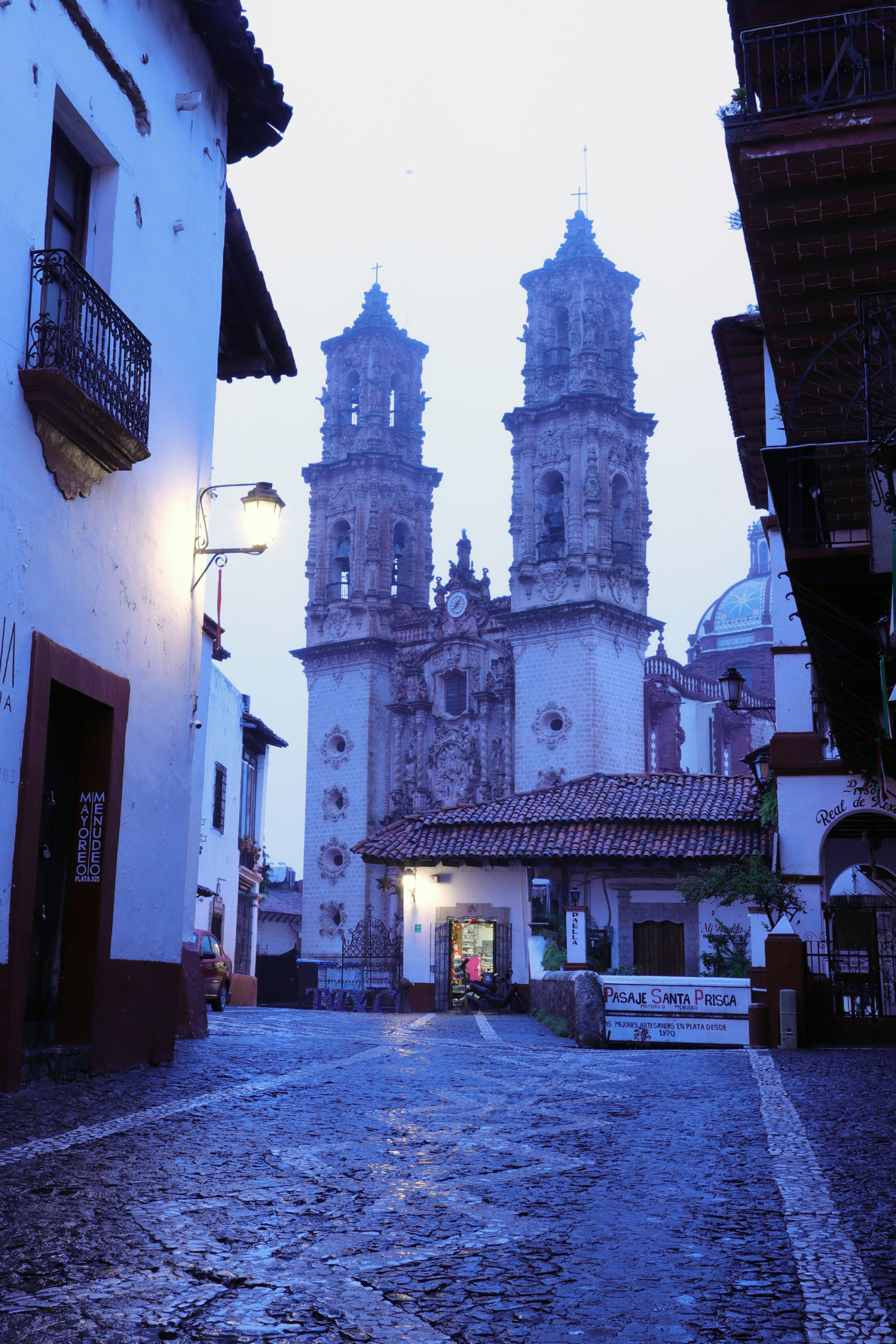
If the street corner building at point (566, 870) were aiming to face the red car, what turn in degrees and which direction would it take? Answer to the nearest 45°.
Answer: approximately 45° to its right

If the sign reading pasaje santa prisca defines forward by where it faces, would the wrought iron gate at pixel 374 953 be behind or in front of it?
behind

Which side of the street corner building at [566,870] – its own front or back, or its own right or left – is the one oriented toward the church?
back

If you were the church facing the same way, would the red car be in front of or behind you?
in front

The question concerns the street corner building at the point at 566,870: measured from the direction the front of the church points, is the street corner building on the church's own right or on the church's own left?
on the church's own left

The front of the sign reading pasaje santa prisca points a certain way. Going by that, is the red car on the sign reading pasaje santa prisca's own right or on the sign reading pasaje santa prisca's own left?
on the sign reading pasaje santa prisca's own right

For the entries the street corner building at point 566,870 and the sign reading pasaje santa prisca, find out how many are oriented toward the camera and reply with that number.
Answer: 2

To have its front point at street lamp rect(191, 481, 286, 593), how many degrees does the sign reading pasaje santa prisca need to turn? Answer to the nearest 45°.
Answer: approximately 45° to its right

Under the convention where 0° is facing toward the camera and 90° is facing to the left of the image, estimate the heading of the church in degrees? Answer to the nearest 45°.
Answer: approximately 45°
